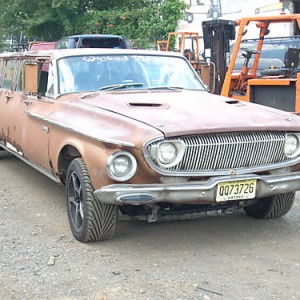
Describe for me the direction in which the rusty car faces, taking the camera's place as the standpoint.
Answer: facing the viewer and to the right of the viewer

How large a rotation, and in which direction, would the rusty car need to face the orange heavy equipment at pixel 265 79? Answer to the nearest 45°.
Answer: approximately 135° to its left

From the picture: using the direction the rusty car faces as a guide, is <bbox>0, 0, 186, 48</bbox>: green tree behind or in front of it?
behind
